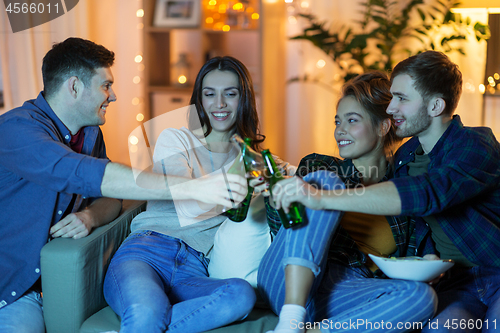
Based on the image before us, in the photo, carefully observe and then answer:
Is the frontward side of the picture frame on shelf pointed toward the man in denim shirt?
yes

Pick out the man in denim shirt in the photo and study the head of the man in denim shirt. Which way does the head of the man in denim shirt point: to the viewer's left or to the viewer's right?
to the viewer's right

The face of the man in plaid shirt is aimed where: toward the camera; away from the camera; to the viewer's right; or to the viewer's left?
to the viewer's left

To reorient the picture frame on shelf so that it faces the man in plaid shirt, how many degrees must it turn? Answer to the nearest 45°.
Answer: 0° — it already faces them

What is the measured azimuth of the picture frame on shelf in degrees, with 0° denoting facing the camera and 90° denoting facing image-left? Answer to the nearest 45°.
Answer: approximately 0°

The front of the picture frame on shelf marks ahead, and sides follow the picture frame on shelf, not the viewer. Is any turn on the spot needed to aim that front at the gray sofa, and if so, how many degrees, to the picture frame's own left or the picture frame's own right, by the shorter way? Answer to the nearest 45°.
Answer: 0° — it already faces it

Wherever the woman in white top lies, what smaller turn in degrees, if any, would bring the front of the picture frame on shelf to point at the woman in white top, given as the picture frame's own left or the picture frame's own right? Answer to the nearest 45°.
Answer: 0° — it already faces them
